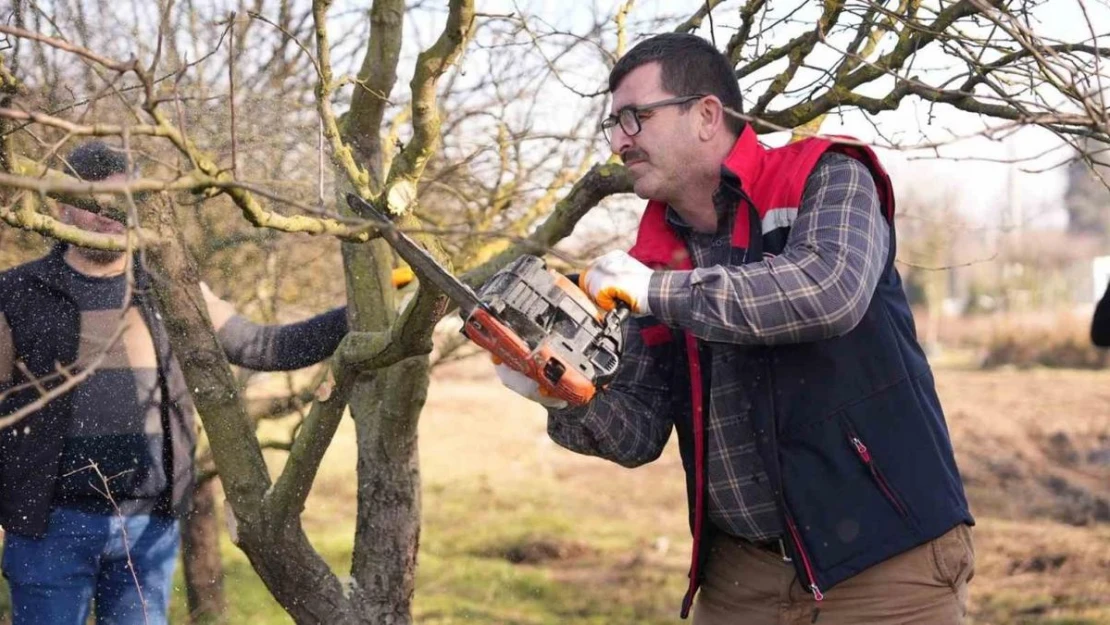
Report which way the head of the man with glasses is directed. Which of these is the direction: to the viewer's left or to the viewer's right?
to the viewer's left

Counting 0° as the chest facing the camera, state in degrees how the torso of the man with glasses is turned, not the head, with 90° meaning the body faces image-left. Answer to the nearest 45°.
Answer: approximately 45°
